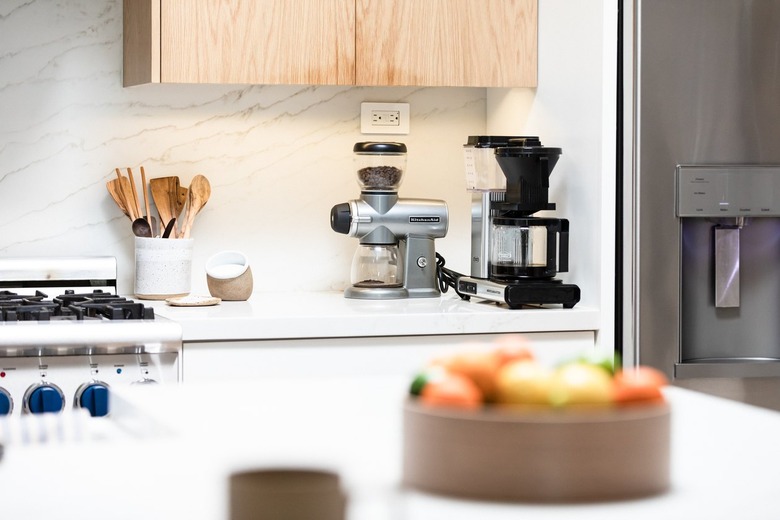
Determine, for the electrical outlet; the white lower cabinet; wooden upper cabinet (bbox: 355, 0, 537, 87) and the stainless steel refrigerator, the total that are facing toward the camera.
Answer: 4

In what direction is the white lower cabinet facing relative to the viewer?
toward the camera

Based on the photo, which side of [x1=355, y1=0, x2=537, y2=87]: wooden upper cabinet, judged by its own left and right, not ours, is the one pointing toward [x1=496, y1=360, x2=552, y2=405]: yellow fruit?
front

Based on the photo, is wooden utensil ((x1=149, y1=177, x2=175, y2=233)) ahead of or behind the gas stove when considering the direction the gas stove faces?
behind

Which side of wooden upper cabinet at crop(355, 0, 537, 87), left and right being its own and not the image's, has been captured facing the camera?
front

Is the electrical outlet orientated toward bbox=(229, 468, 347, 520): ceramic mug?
yes

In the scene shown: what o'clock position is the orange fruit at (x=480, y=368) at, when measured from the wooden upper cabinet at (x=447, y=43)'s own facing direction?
The orange fruit is roughly at 12 o'clock from the wooden upper cabinet.

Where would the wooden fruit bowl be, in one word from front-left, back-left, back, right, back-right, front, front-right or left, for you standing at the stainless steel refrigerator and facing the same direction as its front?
front

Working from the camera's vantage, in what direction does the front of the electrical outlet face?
facing the viewer
